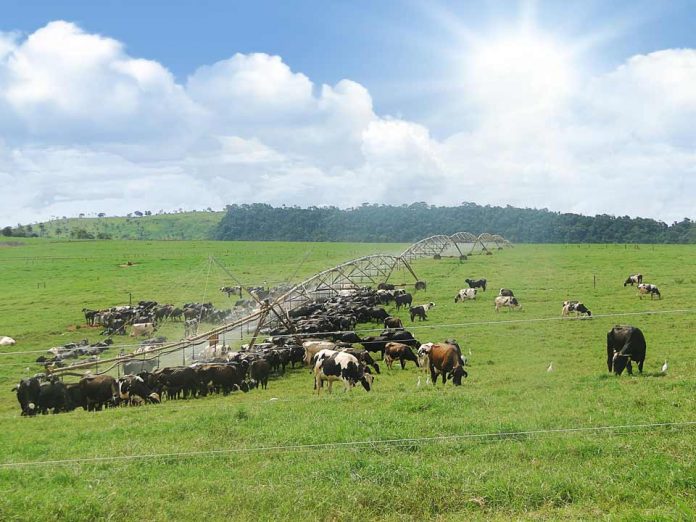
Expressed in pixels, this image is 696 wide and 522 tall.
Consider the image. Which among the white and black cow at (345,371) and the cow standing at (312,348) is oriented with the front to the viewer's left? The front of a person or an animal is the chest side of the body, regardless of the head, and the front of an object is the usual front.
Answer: the cow standing

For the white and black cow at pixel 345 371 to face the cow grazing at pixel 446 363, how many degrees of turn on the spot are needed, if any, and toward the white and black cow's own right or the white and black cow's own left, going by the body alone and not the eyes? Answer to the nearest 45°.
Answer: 0° — it already faces it

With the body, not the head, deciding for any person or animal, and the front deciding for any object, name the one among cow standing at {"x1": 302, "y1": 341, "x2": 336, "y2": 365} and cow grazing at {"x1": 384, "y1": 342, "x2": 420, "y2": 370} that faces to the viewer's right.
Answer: cow grazing at {"x1": 384, "y1": 342, "x2": 420, "y2": 370}

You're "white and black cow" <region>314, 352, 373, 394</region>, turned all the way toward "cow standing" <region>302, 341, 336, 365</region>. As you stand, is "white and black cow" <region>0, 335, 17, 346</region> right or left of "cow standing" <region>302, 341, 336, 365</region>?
left

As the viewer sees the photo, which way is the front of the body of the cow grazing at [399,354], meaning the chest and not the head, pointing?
to the viewer's right

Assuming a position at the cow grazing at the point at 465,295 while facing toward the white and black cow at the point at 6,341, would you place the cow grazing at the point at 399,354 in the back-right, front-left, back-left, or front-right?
front-left
